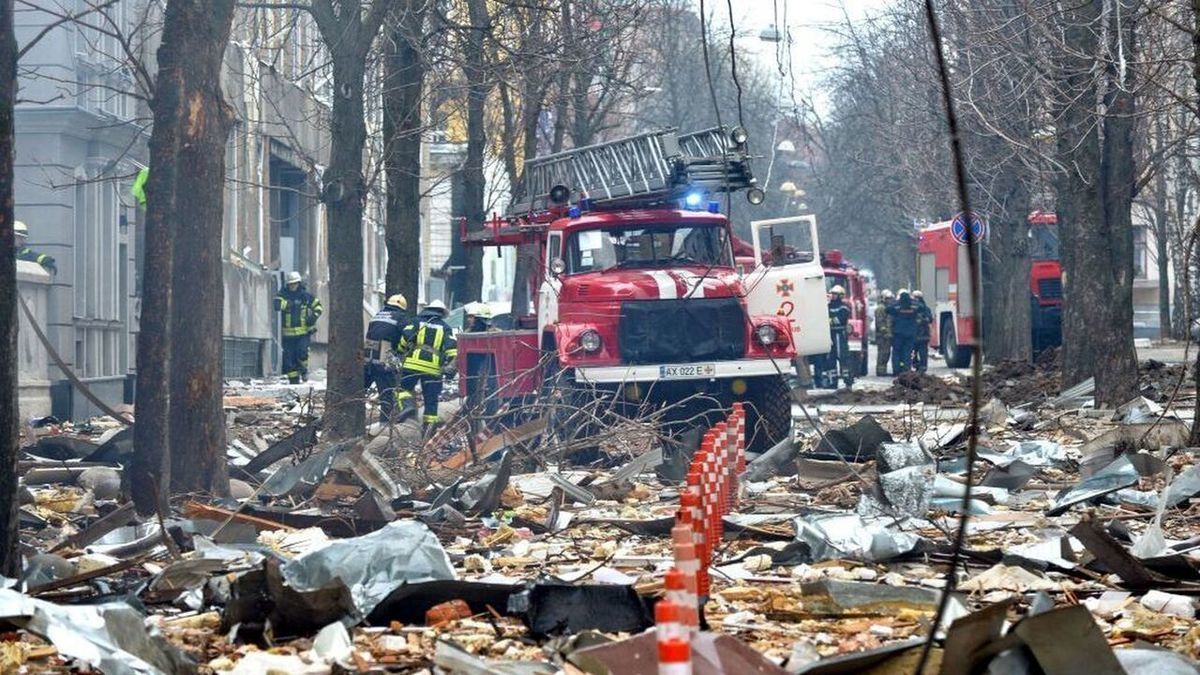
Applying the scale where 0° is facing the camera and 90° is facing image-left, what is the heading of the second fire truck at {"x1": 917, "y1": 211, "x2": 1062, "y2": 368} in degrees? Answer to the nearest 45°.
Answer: approximately 315°

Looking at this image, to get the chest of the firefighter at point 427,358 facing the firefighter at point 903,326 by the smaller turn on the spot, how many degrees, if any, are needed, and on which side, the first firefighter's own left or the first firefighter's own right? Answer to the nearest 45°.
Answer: approximately 45° to the first firefighter's own right

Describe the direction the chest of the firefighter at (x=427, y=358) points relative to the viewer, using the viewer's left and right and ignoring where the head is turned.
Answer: facing away from the viewer

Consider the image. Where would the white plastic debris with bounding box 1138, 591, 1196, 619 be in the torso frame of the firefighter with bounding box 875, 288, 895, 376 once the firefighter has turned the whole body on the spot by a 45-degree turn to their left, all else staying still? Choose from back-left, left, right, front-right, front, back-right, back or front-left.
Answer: back-right

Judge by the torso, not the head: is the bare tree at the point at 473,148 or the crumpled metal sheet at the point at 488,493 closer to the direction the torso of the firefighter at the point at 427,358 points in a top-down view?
the bare tree

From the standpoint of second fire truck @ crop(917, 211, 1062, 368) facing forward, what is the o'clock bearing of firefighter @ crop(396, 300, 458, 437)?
The firefighter is roughly at 2 o'clock from the second fire truck.
